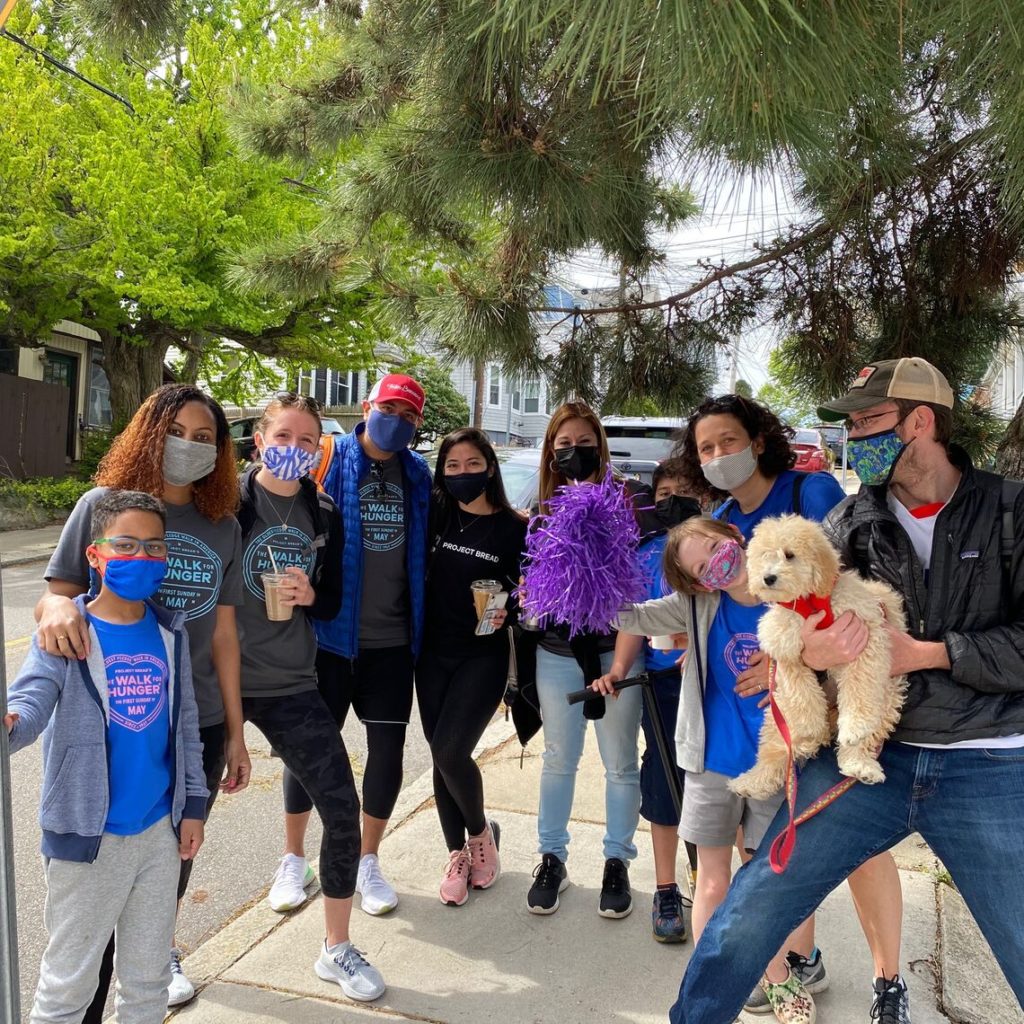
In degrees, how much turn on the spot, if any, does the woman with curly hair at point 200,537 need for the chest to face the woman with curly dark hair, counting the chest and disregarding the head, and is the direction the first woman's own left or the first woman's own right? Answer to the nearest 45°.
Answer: approximately 90° to the first woman's own left

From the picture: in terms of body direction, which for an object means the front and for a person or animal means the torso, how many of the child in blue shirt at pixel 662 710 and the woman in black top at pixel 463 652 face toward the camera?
2

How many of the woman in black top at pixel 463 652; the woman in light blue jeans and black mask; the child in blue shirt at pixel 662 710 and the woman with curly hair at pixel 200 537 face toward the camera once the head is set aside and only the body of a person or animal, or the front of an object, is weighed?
4

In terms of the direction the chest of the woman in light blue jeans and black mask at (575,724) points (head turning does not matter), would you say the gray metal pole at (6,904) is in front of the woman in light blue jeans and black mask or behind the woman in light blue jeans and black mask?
in front

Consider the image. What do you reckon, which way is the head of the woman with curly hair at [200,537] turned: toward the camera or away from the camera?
toward the camera

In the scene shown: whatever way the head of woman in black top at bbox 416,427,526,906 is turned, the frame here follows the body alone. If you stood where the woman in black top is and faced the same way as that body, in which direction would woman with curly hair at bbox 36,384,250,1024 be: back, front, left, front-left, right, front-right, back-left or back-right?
front-right

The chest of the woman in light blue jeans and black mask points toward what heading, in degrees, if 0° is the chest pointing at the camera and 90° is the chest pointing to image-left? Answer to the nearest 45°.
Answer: approximately 0°

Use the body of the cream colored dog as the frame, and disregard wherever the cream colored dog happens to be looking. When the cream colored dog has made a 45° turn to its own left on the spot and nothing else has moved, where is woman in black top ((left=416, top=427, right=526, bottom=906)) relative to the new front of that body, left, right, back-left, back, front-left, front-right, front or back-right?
back-right

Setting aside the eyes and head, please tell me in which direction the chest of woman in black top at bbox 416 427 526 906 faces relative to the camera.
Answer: toward the camera

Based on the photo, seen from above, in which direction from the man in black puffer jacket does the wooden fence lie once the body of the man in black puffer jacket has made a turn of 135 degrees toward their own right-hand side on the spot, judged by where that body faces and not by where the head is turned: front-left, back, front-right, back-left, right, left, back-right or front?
front-left
